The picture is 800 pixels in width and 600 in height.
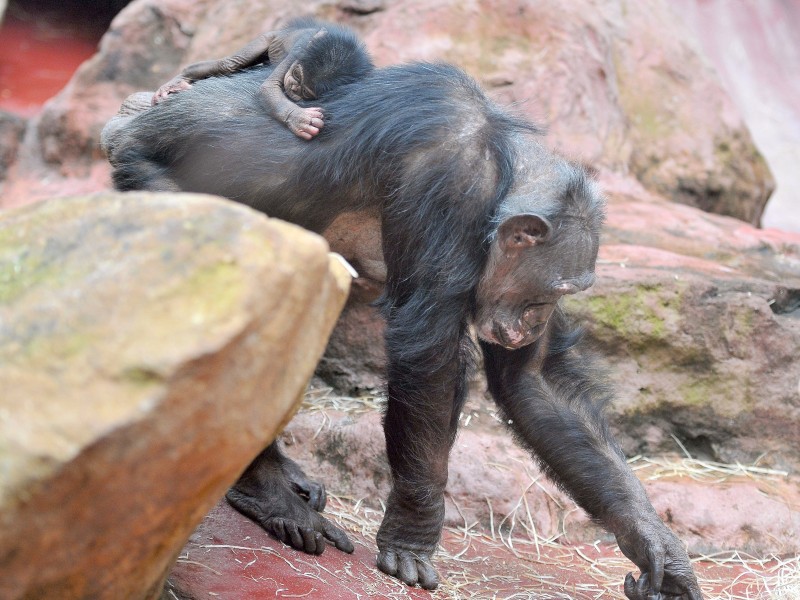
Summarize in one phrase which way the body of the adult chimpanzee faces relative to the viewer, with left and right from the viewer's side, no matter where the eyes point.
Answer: facing the viewer and to the right of the viewer

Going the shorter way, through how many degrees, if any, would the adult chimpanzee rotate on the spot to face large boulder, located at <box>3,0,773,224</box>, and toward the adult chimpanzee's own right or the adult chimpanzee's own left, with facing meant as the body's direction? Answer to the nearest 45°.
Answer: approximately 135° to the adult chimpanzee's own left

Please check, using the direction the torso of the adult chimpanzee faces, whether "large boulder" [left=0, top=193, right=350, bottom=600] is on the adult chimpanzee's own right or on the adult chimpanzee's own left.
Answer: on the adult chimpanzee's own right
